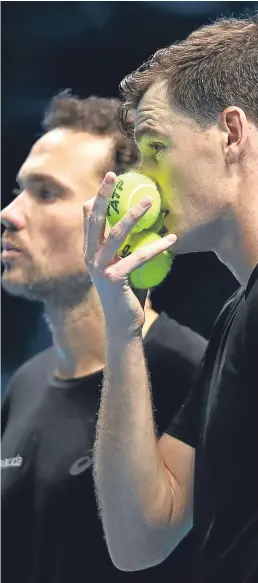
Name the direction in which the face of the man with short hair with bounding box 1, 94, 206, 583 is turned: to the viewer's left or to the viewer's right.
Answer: to the viewer's left

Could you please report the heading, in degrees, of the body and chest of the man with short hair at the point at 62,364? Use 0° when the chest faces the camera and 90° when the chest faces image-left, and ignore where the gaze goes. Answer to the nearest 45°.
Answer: approximately 45°

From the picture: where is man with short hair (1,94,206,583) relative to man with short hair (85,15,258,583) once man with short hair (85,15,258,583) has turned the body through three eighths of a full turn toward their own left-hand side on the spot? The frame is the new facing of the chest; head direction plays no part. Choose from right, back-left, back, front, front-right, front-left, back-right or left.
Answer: back

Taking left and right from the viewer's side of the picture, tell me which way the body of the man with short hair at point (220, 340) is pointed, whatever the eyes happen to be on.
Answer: facing to the left of the viewer
